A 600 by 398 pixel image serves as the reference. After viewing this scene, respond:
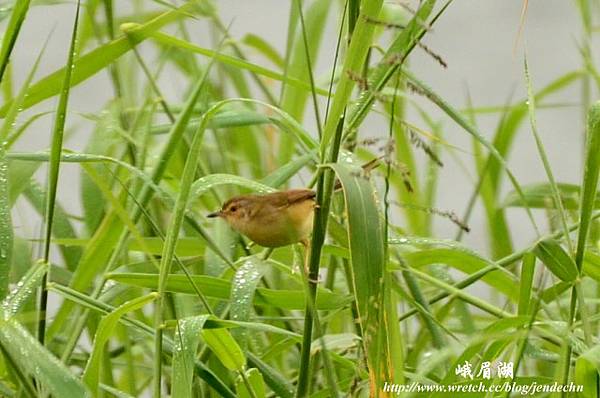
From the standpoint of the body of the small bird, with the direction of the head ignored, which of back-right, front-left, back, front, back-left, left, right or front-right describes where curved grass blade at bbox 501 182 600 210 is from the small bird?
back-right

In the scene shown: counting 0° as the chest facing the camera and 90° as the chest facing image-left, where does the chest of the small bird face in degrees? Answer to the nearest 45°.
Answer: approximately 90°
